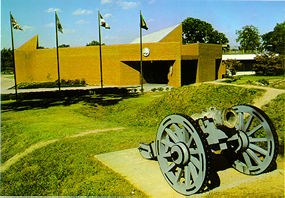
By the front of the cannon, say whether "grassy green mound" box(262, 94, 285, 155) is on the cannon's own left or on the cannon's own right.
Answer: on the cannon's own left

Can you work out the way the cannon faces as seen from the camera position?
facing the viewer and to the right of the viewer

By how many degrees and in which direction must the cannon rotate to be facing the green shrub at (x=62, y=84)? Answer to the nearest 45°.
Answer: approximately 180°
